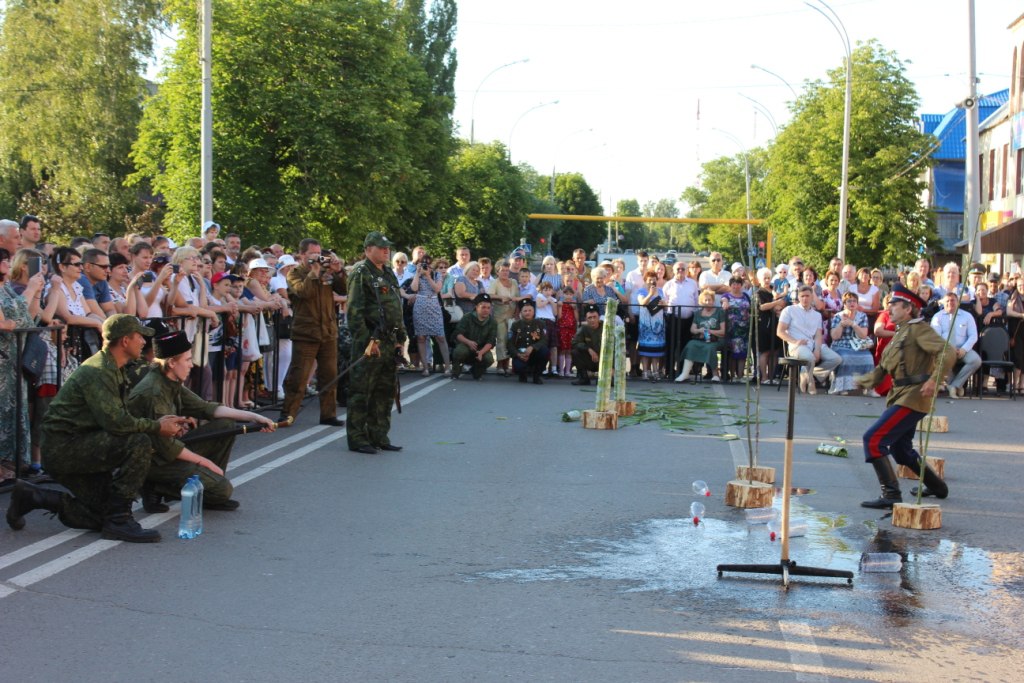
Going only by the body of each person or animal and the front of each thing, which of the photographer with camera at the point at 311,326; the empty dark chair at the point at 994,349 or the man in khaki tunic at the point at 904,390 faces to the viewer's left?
the man in khaki tunic

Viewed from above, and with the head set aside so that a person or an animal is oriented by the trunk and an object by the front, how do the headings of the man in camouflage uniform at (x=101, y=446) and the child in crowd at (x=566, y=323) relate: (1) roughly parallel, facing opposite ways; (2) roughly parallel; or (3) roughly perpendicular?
roughly perpendicular

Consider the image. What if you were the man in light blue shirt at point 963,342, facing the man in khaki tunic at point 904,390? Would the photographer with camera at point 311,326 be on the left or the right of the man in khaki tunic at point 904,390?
right

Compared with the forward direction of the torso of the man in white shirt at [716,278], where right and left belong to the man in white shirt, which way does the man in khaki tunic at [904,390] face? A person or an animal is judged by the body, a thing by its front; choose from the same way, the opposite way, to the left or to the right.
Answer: to the right

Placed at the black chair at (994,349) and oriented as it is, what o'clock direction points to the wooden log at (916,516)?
The wooden log is roughly at 12 o'clock from the black chair.

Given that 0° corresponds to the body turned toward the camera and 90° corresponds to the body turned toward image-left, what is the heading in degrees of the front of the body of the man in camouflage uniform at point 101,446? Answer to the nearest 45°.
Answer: approximately 270°

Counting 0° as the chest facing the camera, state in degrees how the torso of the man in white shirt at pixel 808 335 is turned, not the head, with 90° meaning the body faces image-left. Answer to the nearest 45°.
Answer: approximately 315°

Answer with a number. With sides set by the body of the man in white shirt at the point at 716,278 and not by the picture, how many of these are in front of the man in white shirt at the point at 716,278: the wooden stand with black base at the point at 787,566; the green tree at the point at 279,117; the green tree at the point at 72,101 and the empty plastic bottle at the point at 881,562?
2

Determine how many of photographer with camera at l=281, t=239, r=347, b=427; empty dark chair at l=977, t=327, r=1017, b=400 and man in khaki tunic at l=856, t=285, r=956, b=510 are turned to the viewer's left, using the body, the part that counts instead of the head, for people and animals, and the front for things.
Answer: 1

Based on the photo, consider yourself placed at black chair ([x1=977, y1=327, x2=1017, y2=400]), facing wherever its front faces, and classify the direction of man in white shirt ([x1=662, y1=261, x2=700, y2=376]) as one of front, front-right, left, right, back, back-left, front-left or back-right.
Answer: right
